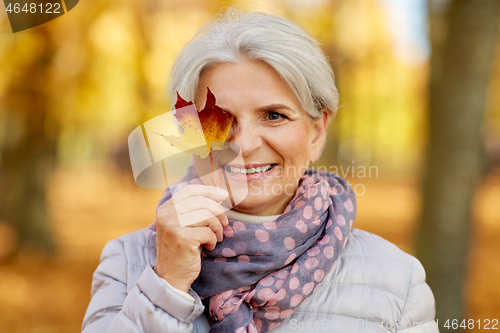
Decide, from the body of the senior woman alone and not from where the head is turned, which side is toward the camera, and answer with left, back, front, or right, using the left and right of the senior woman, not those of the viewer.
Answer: front

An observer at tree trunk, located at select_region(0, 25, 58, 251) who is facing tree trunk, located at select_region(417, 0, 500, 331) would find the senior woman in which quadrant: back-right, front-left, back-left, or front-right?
front-right

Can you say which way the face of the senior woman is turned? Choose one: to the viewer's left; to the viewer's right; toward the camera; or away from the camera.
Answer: toward the camera

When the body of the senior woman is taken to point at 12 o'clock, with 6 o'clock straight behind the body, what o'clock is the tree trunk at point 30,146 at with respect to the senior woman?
The tree trunk is roughly at 5 o'clock from the senior woman.

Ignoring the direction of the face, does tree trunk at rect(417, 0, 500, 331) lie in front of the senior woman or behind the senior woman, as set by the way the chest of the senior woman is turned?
behind

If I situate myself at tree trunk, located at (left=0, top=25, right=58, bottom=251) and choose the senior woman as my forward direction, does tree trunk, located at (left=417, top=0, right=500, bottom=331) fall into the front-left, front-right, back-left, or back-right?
front-left
